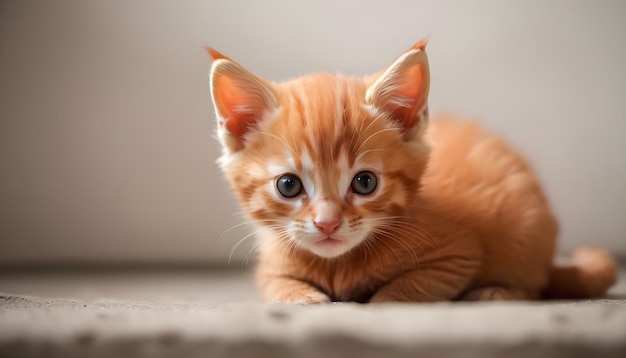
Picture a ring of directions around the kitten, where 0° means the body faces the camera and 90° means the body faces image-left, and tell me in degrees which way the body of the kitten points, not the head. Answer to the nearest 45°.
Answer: approximately 45°
